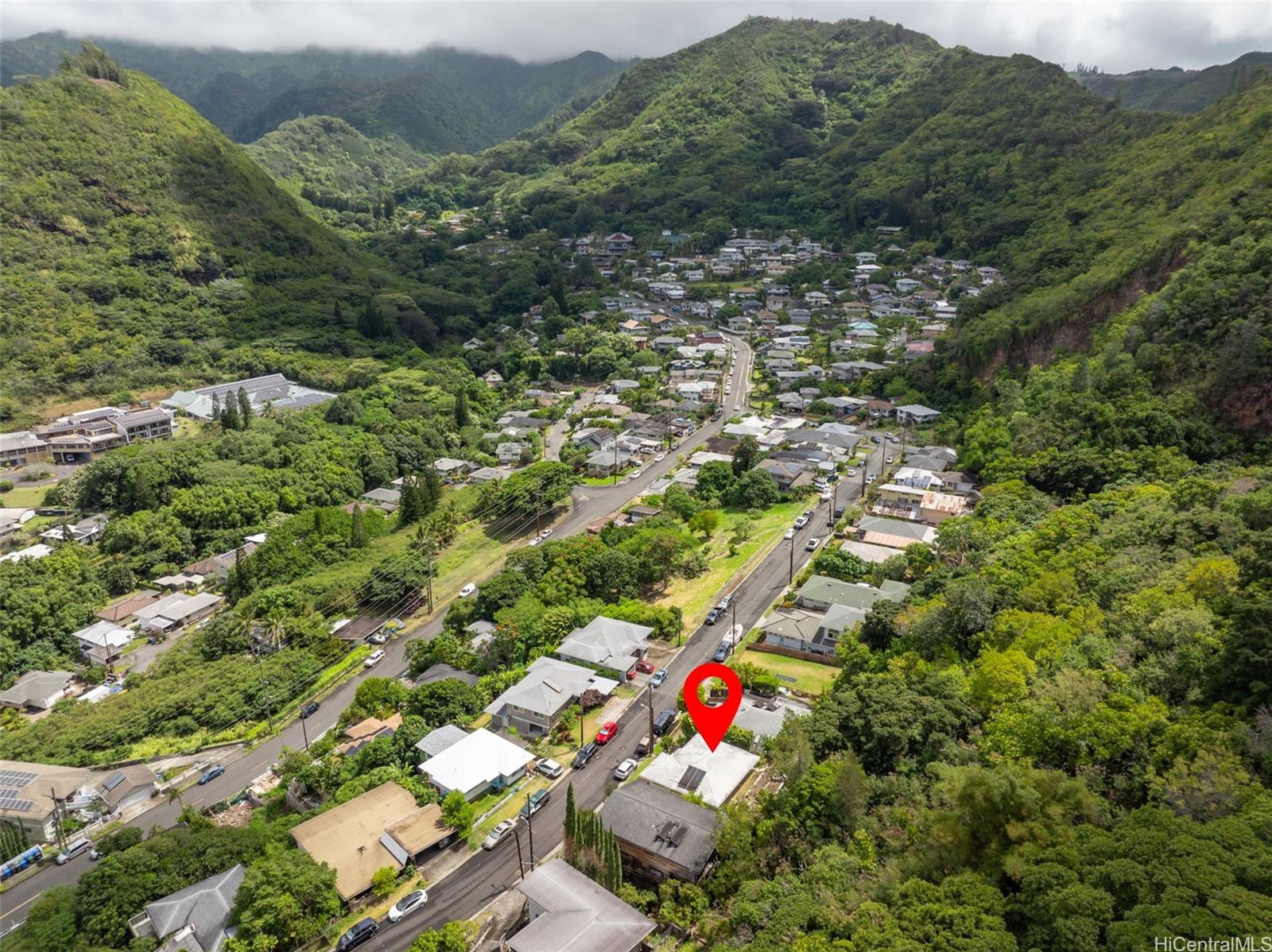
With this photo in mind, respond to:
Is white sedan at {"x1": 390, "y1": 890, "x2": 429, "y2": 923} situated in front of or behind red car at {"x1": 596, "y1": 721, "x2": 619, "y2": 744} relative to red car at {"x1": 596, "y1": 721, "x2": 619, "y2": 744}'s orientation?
in front

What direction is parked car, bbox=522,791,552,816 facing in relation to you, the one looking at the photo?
facing the viewer and to the left of the viewer

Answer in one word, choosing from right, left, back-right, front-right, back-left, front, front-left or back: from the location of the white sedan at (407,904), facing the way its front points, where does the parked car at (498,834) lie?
back

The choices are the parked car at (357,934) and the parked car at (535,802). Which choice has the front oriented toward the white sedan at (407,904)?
the parked car at (535,802)

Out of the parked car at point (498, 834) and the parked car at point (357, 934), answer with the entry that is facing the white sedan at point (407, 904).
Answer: the parked car at point (498, 834)

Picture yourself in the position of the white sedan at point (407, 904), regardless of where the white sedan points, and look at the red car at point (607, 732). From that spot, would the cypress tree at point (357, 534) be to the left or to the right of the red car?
left

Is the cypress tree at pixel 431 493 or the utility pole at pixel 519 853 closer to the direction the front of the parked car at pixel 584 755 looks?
the utility pole

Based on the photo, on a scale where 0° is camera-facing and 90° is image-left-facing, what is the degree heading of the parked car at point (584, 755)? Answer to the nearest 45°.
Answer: approximately 45°

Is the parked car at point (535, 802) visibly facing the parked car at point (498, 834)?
yes

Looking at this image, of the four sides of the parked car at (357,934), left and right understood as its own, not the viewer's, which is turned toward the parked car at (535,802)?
back

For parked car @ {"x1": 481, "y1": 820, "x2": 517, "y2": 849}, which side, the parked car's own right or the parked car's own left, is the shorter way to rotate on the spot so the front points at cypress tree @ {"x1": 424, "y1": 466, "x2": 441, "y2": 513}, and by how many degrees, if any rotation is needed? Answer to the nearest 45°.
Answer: approximately 135° to the parked car's own right

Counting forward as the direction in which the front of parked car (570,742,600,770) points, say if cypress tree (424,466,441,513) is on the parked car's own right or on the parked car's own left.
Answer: on the parked car's own right

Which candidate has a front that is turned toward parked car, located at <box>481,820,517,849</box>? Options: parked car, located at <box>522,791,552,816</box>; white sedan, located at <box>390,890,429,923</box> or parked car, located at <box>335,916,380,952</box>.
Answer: parked car, located at <box>522,791,552,816</box>
